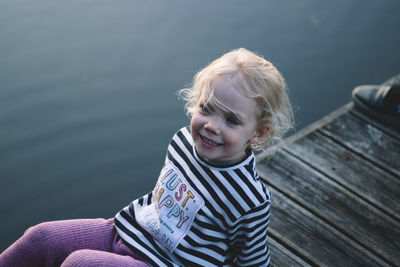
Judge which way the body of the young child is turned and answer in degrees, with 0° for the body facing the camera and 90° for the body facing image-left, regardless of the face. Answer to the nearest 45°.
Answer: approximately 45°
